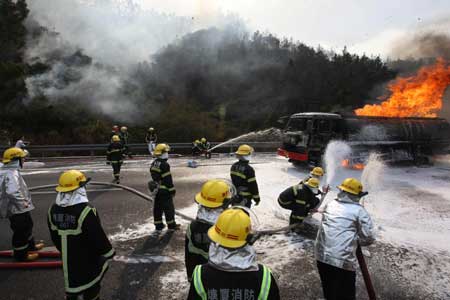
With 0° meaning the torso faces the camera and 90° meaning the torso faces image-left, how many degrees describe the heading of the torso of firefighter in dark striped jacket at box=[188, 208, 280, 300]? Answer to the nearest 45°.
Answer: approximately 180°

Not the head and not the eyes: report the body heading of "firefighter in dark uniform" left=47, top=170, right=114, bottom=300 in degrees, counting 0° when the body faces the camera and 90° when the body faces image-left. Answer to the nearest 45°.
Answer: approximately 225°

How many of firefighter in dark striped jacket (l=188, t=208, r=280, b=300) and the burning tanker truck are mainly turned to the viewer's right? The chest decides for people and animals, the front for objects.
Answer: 0

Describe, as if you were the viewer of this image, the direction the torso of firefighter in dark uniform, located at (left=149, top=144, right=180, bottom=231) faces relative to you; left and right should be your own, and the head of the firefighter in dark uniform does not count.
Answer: facing away from the viewer and to the right of the viewer

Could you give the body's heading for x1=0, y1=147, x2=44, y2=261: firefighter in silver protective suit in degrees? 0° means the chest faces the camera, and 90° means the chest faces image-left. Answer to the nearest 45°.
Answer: approximately 270°

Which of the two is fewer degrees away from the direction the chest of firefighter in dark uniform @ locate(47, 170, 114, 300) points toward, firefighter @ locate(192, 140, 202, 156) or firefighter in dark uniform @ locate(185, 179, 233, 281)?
the firefighter

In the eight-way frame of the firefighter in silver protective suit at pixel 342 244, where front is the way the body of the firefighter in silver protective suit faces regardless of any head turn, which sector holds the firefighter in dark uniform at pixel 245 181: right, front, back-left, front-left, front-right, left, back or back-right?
left

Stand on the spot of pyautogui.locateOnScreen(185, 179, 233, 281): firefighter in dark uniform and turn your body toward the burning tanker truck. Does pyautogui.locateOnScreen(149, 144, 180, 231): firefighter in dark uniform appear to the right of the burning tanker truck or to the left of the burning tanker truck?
left

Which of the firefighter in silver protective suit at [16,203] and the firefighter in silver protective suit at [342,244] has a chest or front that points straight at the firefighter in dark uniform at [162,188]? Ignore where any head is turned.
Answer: the firefighter in silver protective suit at [16,203]

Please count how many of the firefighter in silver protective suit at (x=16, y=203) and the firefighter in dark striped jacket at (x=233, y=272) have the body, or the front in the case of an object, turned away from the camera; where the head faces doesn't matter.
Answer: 1

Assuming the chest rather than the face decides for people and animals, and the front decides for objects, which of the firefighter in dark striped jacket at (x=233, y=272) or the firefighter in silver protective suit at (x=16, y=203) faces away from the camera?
the firefighter in dark striped jacket at (x=233, y=272)

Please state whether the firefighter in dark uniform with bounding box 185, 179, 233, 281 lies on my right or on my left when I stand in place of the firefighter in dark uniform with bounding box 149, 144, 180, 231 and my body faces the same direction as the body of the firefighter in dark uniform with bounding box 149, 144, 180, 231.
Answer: on my right

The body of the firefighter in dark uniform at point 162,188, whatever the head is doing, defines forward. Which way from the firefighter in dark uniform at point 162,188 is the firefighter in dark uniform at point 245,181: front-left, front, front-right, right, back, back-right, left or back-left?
front-right

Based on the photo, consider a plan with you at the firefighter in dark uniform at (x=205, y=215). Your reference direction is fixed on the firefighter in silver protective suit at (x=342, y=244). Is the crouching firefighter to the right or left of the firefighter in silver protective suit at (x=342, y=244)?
left
